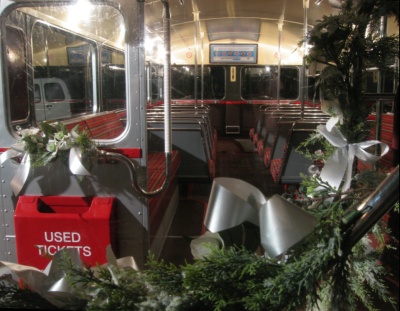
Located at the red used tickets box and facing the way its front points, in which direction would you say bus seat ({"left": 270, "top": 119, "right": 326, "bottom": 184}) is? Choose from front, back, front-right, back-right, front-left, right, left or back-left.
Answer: left

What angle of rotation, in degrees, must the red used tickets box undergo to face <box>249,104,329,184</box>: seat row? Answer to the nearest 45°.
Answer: approximately 135° to its left

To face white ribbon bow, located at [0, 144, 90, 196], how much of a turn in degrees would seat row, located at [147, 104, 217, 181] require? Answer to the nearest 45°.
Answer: approximately 135° to its left

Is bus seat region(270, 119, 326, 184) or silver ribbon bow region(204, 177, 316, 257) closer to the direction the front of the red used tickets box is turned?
the silver ribbon bow

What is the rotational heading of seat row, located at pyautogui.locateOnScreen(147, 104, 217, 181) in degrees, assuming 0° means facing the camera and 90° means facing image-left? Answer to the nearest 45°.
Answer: approximately 180°

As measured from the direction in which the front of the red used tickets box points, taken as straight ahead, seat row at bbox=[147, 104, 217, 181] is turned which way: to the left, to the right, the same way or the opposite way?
the opposite way

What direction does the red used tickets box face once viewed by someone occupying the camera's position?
facing the viewer

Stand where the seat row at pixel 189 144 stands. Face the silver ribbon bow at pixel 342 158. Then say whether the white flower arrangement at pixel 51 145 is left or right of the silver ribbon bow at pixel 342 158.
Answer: right

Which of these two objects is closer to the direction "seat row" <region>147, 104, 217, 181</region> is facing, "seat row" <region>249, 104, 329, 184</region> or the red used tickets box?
the seat row

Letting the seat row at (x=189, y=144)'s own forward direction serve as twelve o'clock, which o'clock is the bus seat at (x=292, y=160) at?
The bus seat is roughly at 4 o'clock from the seat row.

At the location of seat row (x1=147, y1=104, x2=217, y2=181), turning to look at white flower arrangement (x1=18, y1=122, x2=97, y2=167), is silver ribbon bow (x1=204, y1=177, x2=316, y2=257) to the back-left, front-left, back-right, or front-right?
front-left

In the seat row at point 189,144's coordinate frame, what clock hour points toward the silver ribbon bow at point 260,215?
The silver ribbon bow is roughly at 6 o'clock from the seat row.

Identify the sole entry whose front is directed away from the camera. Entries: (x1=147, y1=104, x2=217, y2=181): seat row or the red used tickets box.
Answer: the seat row

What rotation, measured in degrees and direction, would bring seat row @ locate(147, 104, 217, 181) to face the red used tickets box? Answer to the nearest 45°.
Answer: approximately 135° to its left

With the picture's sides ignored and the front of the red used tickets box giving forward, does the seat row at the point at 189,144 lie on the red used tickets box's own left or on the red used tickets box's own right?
on the red used tickets box's own left

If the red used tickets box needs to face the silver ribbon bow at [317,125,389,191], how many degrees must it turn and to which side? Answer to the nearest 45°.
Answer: approximately 45° to its left
